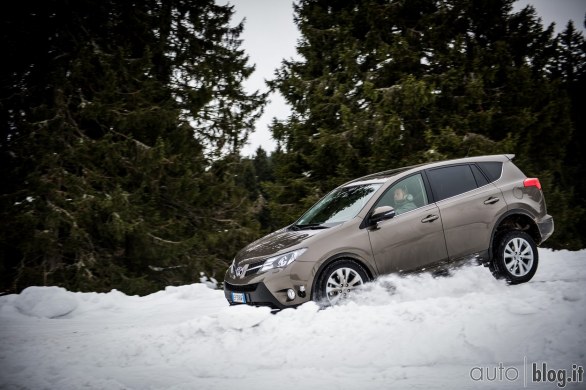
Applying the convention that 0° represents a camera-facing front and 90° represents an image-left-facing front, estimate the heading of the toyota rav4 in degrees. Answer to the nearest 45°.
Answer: approximately 45°

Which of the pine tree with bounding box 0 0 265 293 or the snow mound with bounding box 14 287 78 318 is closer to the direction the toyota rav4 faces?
the snow mound

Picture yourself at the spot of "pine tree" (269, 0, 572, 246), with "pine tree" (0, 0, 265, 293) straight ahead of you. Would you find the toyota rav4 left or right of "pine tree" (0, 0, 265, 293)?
left

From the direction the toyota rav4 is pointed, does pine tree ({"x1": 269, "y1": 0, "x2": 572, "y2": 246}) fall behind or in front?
behind
